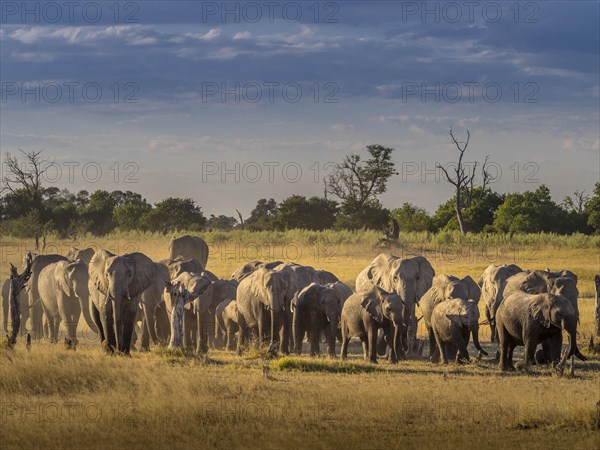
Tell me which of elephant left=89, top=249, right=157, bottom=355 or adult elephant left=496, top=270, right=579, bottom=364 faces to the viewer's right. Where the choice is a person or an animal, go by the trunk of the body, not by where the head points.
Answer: the adult elephant

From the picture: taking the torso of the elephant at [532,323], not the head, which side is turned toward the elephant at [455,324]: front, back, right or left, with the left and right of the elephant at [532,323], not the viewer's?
back

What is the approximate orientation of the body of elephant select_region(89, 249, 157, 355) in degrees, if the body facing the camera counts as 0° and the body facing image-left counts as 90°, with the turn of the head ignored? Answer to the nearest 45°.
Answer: approximately 0°

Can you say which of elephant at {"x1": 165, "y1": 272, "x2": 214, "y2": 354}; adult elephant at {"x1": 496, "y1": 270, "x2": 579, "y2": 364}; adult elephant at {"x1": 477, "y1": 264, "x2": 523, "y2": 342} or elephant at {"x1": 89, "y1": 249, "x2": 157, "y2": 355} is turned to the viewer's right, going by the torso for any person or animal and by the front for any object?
adult elephant at {"x1": 496, "y1": 270, "x2": 579, "y2": 364}

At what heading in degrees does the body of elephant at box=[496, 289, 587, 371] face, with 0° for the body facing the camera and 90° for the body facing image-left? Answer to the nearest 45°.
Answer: approximately 315°

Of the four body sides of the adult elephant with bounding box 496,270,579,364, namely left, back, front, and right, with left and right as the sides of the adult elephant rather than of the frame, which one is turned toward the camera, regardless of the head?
right

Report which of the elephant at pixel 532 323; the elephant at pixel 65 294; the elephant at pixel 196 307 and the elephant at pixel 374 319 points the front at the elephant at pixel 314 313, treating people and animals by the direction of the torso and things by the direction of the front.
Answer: the elephant at pixel 65 294

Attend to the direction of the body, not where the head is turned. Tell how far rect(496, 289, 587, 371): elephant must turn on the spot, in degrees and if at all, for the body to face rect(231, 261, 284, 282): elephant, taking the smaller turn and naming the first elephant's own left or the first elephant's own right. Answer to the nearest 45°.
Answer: approximately 180°

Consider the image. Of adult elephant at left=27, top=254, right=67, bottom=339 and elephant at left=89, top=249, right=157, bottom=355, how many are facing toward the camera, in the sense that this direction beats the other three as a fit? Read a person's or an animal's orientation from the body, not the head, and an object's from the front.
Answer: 1

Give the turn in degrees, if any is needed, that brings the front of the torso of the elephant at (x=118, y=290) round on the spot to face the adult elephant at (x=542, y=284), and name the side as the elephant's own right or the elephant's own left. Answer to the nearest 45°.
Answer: approximately 90° to the elephant's own left
